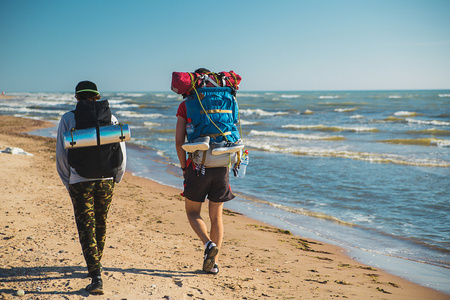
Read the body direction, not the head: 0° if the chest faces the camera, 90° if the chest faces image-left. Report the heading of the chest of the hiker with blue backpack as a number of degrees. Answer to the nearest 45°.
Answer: approximately 180°

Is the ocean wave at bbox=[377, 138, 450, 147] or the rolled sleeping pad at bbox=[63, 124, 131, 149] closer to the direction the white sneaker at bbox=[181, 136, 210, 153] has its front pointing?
the rolled sleeping pad

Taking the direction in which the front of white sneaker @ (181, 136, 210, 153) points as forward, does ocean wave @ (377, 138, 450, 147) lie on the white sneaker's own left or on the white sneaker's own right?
on the white sneaker's own right

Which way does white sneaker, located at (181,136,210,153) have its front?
to the viewer's left

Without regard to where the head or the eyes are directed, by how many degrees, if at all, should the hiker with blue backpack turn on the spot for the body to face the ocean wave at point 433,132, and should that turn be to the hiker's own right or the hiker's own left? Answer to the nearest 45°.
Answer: approximately 45° to the hiker's own right

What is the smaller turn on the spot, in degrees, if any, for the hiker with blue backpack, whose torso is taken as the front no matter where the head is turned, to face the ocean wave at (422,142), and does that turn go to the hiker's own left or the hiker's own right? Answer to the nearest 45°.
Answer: approximately 45° to the hiker's own right
